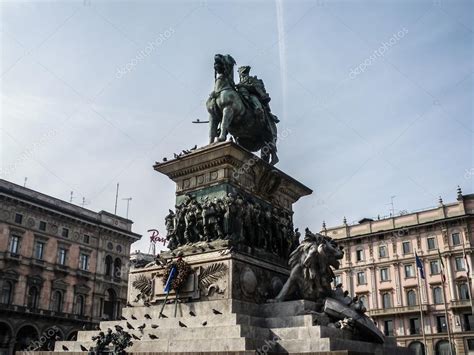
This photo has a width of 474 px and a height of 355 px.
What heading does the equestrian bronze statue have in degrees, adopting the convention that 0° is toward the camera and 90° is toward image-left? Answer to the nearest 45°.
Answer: approximately 45°
